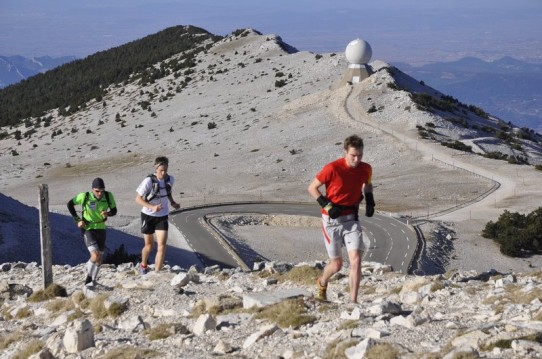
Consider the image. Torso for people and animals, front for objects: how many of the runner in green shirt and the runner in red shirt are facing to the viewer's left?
0

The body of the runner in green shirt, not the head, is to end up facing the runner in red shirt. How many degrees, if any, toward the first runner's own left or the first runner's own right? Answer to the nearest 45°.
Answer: approximately 45° to the first runner's own left

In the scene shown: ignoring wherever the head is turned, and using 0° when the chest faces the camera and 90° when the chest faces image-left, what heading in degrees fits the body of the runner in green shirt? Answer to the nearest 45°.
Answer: approximately 0°

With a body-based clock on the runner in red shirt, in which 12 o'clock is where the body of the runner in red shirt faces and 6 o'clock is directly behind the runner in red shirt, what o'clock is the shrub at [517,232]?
The shrub is roughly at 8 o'clock from the runner in red shirt.

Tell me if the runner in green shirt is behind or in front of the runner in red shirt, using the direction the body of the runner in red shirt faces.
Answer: behind

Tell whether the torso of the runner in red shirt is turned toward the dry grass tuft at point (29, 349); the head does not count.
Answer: no

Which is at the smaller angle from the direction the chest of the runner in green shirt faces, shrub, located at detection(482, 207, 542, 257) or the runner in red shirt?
the runner in red shirt

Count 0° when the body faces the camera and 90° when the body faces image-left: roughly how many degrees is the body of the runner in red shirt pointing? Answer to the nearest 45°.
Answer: approximately 315°

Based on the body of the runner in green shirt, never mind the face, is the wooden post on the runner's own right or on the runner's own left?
on the runner's own right

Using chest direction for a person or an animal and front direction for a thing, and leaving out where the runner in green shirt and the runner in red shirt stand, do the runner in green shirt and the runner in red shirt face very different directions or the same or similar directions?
same or similar directions
